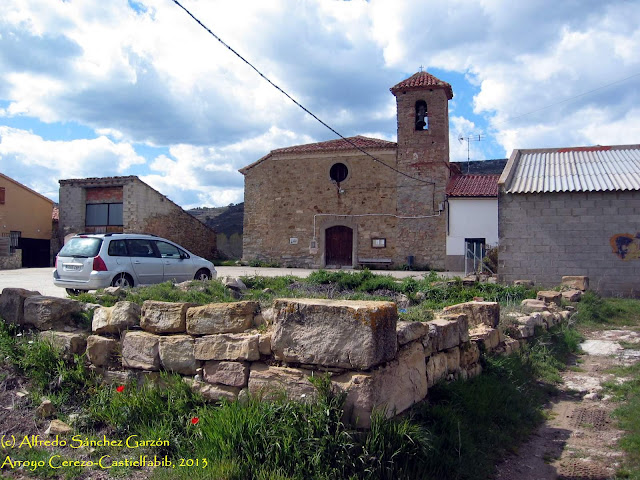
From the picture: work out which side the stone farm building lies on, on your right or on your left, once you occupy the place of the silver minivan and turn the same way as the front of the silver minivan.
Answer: on your left

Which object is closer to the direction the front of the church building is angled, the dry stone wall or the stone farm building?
the dry stone wall

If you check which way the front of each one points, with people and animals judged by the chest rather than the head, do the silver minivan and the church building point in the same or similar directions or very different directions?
very different directions

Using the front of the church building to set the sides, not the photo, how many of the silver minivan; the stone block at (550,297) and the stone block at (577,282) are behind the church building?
0

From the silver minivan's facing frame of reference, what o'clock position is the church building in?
The church building is roughly at 12 o'clock from the silver minivan.

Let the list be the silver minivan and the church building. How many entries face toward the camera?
1

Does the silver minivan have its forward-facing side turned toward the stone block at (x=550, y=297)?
no

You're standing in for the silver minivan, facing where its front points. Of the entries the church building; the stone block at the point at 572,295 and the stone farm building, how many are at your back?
0

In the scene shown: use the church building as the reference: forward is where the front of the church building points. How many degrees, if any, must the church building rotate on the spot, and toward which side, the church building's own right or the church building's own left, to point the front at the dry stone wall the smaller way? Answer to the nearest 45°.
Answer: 0° — it already faces it

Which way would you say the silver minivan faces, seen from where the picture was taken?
facing away from the viewer and to the right of the viewer

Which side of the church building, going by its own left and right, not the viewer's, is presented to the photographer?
front

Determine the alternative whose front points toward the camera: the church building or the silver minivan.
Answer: the church building

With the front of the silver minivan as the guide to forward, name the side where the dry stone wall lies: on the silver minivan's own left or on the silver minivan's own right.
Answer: on the silver minivan's own right

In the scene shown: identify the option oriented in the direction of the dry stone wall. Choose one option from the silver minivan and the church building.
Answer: the church building

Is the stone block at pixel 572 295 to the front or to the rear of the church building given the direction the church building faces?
to the front
